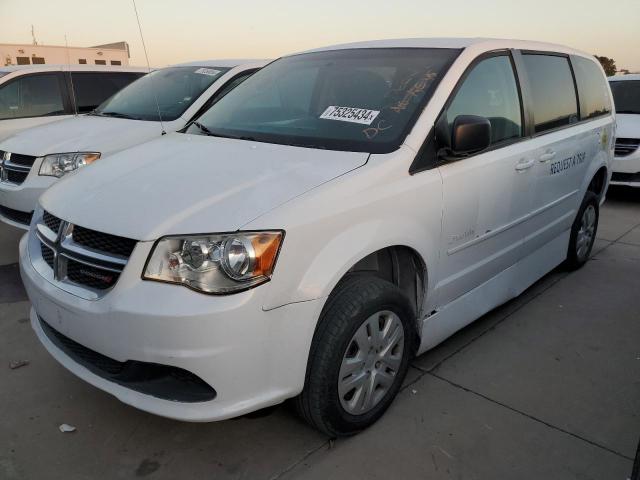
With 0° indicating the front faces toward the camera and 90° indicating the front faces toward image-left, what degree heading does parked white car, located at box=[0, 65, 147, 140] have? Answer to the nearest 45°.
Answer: approximately 45°

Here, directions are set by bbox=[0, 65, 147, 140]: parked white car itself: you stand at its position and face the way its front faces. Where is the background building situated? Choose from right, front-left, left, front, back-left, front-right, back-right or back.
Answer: back-right

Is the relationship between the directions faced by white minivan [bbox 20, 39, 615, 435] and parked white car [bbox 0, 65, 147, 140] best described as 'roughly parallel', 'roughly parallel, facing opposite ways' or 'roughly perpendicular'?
roughly parallel

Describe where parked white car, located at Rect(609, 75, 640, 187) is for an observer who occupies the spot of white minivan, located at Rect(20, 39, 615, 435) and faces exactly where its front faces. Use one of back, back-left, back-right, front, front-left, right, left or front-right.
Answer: back

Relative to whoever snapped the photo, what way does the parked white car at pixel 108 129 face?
facing the viewer and to the left of the viewer

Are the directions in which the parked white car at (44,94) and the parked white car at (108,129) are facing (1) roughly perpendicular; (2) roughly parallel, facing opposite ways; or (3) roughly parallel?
roughly parallel

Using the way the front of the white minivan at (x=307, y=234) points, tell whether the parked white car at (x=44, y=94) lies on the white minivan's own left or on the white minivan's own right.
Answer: on the white minivan's own right

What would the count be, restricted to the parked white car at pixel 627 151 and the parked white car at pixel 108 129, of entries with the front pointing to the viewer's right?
0

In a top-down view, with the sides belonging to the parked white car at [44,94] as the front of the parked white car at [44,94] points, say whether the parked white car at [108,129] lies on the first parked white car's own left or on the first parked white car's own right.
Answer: on the first parked white car's own left

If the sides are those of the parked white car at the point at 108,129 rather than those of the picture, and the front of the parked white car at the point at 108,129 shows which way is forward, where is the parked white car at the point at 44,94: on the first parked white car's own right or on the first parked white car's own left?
on the first parked white car's own right

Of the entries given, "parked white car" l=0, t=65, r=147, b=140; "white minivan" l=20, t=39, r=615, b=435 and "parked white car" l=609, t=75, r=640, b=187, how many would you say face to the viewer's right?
0

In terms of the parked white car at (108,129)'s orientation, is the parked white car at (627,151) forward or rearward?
rearward

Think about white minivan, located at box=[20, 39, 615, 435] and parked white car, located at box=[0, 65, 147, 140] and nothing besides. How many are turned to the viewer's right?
0

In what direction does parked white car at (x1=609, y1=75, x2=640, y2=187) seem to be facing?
toward the camera
